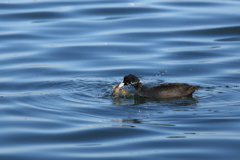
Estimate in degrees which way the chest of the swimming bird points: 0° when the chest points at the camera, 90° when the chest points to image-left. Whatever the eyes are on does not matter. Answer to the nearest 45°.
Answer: approximately 90°
